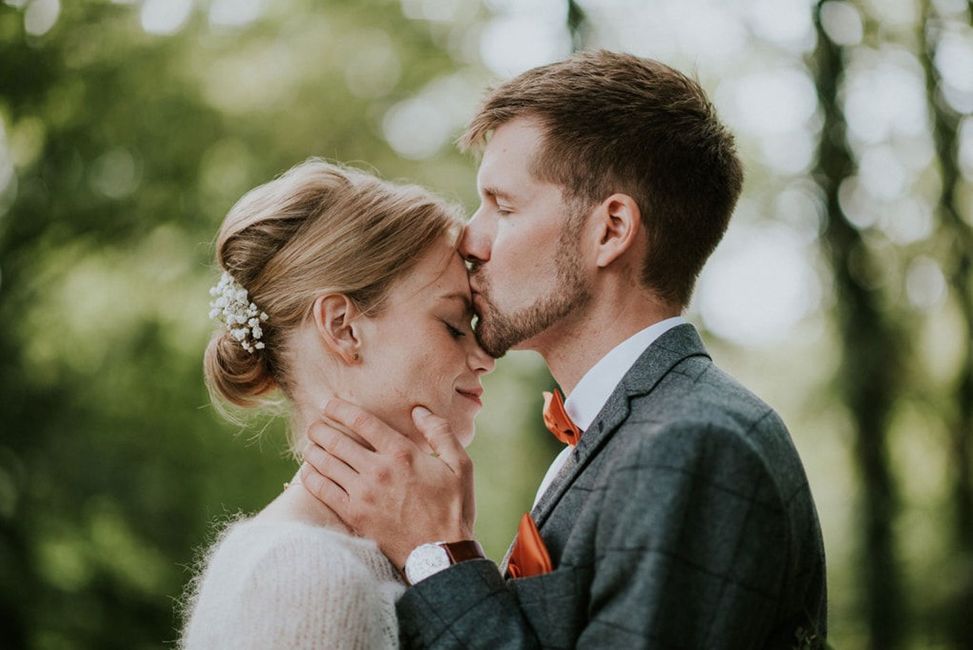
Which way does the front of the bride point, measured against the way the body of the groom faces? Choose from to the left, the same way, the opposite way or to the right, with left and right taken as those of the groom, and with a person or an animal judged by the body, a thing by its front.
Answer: the opposite way

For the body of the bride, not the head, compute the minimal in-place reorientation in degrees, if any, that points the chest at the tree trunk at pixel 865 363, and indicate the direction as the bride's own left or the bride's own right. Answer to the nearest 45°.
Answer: approximately 45° to the bride's own left

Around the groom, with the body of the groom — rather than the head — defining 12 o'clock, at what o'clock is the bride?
The bride is roughly at 1 o'clock from the groom.

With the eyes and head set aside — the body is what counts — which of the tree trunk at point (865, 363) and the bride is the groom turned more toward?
the bride

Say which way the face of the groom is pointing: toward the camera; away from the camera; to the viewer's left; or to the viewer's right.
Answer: to the viewer's left

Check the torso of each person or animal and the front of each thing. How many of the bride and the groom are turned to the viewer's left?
1

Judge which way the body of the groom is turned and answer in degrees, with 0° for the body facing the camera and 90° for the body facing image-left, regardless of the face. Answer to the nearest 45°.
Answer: approximately 90°

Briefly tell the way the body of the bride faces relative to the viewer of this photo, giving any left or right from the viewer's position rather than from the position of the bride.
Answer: facing to the right of the viewer

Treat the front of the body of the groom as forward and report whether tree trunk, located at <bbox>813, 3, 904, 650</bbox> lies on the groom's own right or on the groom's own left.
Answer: on the groom's own right

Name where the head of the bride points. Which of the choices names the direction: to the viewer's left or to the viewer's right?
to the viewer's right
